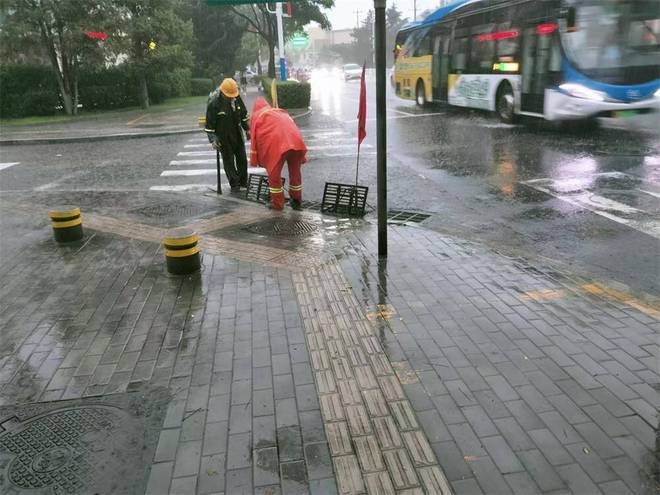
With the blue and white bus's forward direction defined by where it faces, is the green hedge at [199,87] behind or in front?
behind

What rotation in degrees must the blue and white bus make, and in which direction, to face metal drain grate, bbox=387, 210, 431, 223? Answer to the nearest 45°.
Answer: approximately 45° to its right

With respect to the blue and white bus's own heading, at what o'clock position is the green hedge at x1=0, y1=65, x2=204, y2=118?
The green hedge is roughly at 5 o'clock from the blue and white bus.

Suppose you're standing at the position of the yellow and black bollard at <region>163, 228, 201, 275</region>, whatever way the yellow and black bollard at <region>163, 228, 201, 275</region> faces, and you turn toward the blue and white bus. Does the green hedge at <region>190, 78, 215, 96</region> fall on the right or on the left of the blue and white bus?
left

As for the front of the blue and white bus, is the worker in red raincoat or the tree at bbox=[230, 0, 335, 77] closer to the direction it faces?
the worker in red raincoat

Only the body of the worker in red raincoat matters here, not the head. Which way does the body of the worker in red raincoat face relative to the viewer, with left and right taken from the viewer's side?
facing away from the viewer and to the left of the viewer

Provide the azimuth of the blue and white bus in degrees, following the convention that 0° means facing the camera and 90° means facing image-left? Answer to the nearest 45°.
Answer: approximately 315°

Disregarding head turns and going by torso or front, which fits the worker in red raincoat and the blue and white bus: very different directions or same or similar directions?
very different directions

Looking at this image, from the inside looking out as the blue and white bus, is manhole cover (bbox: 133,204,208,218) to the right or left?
on its right

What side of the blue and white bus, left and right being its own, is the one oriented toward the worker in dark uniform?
right

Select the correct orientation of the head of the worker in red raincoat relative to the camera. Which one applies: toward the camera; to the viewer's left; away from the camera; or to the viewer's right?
away from the camera

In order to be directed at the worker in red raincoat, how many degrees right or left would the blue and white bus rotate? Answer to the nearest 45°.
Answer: approximately 90° to its right
